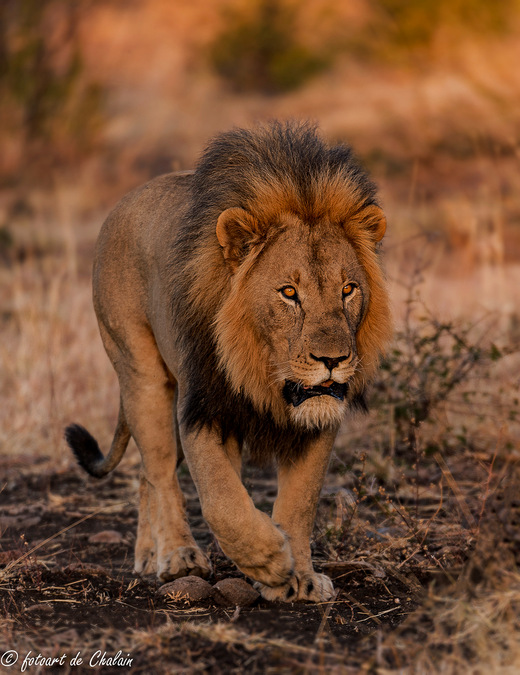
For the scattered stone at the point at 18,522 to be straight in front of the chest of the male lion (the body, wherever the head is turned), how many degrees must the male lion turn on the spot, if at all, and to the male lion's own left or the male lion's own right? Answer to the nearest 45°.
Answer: approximately 180°

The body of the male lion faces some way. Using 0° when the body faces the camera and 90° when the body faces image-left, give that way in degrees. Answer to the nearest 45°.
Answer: approximately 315°

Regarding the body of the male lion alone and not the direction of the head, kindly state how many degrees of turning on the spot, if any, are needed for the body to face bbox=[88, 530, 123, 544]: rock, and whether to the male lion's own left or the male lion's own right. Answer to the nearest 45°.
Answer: approximately 180°
